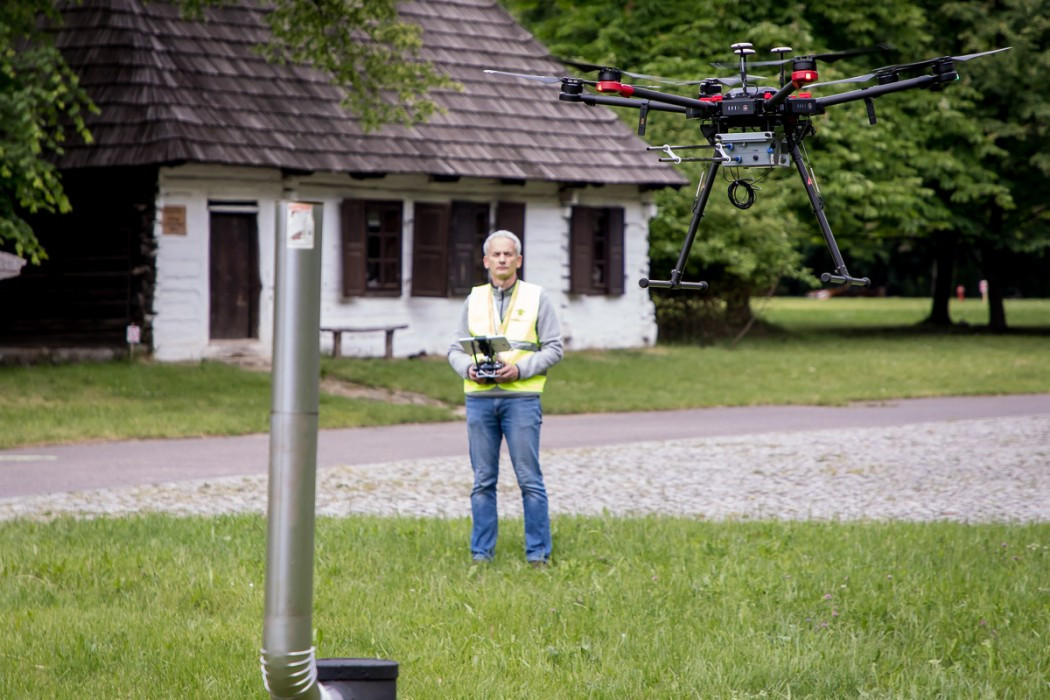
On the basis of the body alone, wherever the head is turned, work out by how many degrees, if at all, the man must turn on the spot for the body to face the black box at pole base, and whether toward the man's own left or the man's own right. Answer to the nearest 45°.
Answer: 0° — they already face it

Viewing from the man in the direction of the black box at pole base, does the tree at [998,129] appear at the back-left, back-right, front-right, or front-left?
back-left

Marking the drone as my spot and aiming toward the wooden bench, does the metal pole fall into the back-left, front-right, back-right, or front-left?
back-left

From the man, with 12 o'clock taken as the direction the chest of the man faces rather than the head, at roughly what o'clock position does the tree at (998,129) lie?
The tree is roughly at 7 o'clock from the man.

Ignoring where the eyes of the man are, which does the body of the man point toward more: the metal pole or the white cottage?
the metal pole

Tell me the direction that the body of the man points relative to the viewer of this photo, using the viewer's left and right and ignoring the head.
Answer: facing the viewer

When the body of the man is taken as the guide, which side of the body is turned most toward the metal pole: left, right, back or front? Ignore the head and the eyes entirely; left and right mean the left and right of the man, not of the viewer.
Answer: front

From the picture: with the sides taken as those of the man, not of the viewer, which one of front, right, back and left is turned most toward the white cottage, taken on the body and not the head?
back

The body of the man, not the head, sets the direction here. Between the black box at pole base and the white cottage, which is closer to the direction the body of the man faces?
the black box at pole base

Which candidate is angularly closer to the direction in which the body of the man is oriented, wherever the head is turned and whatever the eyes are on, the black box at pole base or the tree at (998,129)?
the black box at pole base

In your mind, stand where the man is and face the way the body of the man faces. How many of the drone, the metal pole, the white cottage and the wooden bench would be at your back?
2

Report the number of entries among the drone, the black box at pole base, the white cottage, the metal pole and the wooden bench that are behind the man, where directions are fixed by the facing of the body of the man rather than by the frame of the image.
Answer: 2
